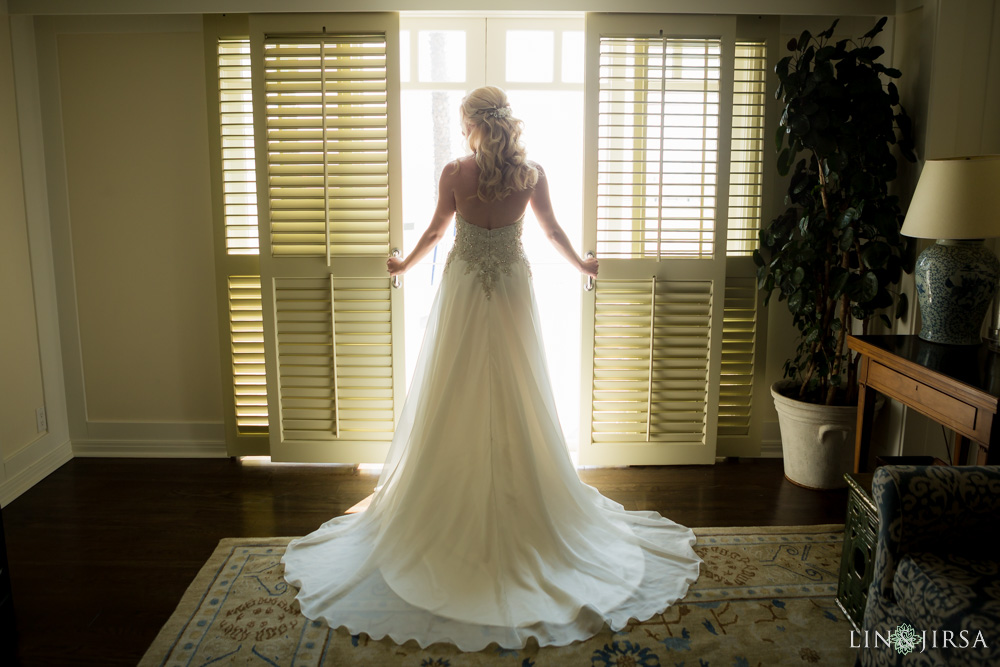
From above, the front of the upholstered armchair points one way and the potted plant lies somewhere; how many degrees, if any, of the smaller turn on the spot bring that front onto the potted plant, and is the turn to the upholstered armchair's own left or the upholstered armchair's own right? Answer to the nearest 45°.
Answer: approximately 135° to the upholstered armchair's own right

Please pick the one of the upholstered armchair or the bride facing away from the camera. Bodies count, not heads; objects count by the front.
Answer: the bride

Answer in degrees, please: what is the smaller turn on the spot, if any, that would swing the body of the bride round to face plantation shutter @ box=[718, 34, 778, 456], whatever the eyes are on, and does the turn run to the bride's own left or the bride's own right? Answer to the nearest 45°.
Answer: approximately 45° to the bride's own right

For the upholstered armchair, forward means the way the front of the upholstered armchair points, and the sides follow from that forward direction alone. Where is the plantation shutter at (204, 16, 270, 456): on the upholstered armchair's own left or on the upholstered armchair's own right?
on the upholstered armchair's own right

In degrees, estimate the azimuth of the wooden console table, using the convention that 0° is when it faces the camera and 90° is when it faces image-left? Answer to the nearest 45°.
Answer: approximately 45°

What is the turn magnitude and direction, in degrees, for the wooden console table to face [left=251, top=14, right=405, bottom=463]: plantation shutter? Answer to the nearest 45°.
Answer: approximately 45° to its right

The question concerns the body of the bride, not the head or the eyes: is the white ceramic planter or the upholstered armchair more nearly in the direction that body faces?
the white ceramic planter

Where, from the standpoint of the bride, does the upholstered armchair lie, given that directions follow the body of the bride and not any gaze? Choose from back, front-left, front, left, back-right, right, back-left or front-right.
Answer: back-right

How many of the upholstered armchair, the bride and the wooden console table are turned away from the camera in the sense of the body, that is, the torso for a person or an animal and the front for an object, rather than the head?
1

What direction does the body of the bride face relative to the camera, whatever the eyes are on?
away from the camera

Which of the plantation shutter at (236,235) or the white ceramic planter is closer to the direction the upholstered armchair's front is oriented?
the plantation shutter

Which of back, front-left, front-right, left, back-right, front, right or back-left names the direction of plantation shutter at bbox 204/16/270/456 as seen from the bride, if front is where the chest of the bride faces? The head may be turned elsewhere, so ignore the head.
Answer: front-left

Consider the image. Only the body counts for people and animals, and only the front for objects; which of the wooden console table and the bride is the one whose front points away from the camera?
the bride

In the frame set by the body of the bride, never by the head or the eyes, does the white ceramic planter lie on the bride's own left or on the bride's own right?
on the bride's own right
